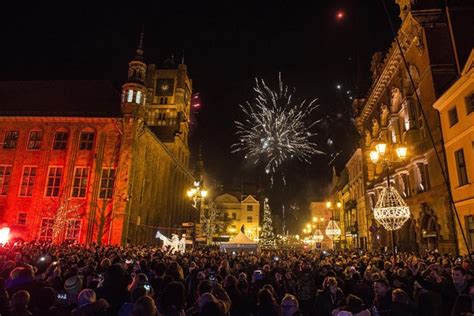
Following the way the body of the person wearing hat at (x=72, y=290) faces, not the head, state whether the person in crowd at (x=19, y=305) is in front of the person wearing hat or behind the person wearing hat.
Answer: behind

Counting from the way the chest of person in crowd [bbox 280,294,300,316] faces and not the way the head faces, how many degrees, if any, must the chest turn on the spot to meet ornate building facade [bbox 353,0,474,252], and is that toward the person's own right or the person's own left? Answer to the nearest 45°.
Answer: approximately 45° to the person's own right

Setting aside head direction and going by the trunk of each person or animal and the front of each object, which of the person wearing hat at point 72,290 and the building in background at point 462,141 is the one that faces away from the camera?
the person wearing hat

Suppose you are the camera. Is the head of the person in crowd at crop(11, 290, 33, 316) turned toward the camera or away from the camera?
away from the camera

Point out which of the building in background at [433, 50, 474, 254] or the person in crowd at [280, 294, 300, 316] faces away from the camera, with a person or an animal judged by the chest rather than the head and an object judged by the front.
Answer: the person in crowd

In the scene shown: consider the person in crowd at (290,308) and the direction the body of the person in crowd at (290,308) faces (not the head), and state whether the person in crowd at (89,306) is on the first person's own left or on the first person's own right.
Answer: on the first person's own left

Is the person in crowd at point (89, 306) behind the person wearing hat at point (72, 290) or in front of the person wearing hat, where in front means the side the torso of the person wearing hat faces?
behind

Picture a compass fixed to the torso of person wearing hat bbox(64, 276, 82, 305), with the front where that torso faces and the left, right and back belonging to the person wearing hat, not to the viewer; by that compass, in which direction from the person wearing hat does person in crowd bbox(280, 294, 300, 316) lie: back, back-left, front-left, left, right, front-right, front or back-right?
back-right

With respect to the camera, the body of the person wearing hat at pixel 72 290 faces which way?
away from the camera

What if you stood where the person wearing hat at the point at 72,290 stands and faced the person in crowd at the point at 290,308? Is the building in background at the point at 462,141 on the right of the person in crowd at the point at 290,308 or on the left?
left

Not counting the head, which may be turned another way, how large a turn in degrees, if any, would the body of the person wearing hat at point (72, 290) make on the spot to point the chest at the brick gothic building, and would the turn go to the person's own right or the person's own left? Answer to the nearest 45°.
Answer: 0° — they already face it

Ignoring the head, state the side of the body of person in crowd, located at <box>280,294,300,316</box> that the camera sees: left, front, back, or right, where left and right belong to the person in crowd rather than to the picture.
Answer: back

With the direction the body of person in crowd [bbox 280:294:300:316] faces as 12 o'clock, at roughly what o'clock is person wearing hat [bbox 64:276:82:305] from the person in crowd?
The person wearing hat is roughly at 9 o'clock from the person in crowd.

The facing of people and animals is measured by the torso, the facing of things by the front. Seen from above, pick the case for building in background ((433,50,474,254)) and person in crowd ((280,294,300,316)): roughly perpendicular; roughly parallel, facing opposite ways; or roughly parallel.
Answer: roughly perpendicular

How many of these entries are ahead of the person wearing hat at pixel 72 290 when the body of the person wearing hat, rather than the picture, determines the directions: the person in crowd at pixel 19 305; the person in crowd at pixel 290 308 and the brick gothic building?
1

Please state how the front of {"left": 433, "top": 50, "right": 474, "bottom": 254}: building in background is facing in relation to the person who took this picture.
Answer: facing the viewer and to the left of the viewer

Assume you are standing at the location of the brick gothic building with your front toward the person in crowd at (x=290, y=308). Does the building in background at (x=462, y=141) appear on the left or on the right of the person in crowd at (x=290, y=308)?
left
